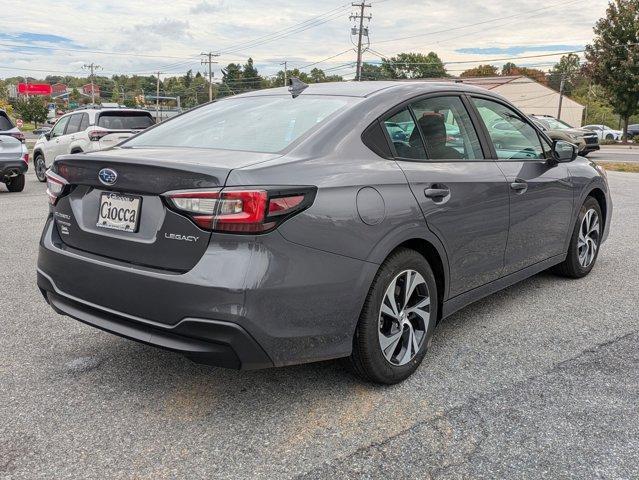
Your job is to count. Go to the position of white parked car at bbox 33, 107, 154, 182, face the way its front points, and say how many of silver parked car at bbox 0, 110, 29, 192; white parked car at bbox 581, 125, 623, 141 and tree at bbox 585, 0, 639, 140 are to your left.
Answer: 1

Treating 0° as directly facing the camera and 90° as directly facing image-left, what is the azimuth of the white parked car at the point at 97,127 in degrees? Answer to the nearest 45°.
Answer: approximately 135°

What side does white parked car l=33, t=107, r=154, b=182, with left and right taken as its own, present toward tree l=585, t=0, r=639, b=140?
right

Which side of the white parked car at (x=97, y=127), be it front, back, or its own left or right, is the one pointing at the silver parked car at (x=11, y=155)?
left

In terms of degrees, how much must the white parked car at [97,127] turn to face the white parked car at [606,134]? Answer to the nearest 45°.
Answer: approximately 90° to its right

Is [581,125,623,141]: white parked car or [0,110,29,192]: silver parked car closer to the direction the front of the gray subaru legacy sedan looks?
the white parked car

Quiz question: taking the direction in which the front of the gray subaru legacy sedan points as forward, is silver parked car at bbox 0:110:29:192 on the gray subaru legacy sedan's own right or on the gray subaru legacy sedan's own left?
on the gray subaru legacy sedan's own left

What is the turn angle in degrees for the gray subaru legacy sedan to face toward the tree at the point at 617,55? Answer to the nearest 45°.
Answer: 0° — it already faces it

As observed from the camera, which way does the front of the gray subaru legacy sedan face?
facing away from the viewer and to the right of the viewer

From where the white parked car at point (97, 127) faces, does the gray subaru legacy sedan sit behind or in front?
behind

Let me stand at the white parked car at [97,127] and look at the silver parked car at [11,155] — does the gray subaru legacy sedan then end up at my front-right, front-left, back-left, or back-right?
front-left

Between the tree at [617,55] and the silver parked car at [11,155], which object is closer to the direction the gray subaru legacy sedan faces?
the tree

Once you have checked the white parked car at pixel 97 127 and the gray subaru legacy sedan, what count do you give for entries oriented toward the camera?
0
